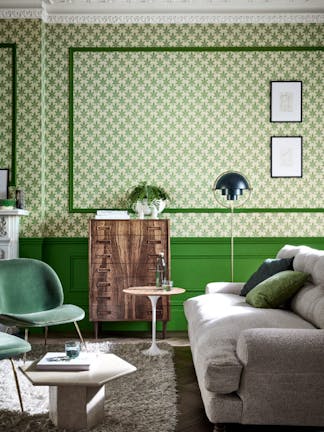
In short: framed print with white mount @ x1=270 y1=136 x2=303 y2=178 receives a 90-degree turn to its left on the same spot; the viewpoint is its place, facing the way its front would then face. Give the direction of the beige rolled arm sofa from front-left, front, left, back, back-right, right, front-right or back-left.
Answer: right

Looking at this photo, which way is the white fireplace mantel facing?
toward the camera

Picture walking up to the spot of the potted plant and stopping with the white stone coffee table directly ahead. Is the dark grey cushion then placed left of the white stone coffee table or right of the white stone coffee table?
left

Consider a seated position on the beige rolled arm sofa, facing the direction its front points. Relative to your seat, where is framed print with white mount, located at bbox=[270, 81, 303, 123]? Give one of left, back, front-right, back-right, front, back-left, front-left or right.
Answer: right

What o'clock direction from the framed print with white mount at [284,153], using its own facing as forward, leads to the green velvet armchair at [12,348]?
The green velvet armchair is roughly at 1 o'clock from the framed print with white mount.

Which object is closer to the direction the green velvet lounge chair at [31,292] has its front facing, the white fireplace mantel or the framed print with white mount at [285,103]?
the framed print with white mount

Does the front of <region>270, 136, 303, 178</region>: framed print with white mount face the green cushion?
yes

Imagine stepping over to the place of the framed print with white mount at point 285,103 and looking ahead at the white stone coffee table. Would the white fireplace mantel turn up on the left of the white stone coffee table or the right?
right

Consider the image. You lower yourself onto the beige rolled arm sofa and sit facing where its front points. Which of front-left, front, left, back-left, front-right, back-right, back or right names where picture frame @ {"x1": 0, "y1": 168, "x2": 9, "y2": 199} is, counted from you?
front-right

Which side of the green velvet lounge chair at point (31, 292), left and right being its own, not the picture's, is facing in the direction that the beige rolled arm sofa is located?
front

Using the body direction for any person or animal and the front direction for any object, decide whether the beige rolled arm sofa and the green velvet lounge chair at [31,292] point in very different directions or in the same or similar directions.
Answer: very different directions

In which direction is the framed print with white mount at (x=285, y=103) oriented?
toward the camera

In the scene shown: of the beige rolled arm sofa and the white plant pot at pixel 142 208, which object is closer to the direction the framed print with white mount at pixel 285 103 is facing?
the beige rolled arm sofa

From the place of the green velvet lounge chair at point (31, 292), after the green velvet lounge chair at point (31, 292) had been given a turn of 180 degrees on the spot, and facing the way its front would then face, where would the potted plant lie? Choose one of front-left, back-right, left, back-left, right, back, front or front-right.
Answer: right

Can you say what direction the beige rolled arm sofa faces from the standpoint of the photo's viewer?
facing to the left of the viewer

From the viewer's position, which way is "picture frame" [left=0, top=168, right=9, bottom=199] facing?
facing the viewer

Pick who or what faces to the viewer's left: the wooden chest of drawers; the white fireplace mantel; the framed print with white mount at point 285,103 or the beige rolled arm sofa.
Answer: the beige rolled arm sofa
